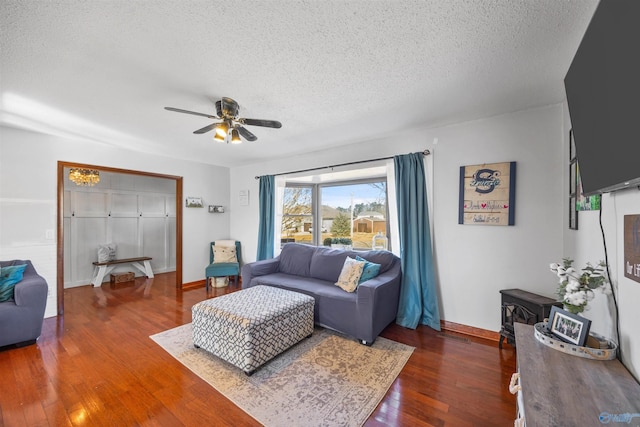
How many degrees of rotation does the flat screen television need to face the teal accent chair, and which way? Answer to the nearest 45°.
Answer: approximately 45° to its right

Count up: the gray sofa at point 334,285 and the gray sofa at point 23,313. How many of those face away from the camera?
0

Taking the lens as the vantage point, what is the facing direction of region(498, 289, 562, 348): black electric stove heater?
facing the viewer and to the left of the viewer

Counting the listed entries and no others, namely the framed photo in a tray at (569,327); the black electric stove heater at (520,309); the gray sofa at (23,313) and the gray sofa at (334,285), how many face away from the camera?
0

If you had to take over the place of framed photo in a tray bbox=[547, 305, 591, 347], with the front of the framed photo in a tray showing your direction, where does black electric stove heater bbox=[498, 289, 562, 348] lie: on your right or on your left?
on your right

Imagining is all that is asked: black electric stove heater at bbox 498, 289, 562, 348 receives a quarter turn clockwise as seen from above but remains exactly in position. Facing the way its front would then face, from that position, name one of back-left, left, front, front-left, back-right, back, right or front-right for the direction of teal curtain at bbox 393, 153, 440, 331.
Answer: front-left

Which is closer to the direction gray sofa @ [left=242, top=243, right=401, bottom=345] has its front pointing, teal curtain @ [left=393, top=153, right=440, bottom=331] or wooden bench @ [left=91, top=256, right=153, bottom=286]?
the wooden bench

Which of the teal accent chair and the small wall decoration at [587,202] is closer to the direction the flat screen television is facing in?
the teal accent chair

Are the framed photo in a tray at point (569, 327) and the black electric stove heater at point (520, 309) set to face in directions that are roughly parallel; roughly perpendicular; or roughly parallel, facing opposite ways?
roughly parallel

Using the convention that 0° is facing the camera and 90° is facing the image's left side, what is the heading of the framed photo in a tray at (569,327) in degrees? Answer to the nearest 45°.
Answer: approximately 45°

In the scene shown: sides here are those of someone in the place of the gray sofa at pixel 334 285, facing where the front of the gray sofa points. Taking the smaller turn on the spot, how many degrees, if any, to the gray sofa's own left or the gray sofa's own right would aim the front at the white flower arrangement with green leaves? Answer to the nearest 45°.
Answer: approximately 90° to the gray sofa's own left
